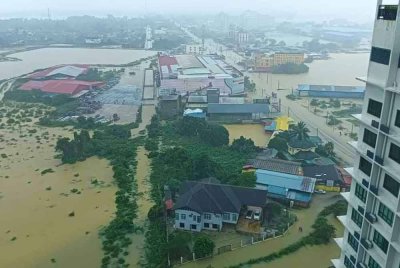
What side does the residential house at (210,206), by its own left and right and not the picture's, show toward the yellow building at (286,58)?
back

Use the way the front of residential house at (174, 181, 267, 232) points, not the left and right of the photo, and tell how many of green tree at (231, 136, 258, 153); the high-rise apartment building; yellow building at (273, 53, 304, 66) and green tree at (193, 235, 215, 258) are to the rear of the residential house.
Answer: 2

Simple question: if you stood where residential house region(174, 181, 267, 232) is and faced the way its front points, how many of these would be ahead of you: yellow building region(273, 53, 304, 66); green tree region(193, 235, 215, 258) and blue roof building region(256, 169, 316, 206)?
1

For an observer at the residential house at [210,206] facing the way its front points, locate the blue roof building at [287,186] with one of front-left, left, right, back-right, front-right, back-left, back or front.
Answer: back-left

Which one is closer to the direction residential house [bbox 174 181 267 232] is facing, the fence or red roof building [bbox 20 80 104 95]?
the fence

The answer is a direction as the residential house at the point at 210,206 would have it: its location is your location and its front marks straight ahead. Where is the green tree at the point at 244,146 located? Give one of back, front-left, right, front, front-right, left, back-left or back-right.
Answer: back

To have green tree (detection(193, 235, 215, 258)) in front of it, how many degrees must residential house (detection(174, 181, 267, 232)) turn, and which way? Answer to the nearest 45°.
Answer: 0° — it already faces it

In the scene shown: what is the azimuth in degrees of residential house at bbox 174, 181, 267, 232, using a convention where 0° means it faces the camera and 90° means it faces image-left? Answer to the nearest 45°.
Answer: approximately 0°

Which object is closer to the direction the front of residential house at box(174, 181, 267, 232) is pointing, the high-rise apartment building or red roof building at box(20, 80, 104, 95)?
the high-rise apartment building

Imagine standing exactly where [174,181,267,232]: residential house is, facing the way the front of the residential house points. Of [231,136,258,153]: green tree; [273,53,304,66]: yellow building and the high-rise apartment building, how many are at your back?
2

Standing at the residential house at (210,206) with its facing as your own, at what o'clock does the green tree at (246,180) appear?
The green tree is roughly at 7 o'clock from the residential house.

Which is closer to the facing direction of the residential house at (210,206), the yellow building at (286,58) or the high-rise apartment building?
the high-rise apartment building

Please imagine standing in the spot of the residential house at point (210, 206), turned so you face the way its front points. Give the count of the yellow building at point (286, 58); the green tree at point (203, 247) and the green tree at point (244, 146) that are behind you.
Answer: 2

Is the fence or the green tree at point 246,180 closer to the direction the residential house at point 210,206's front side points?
the fence
